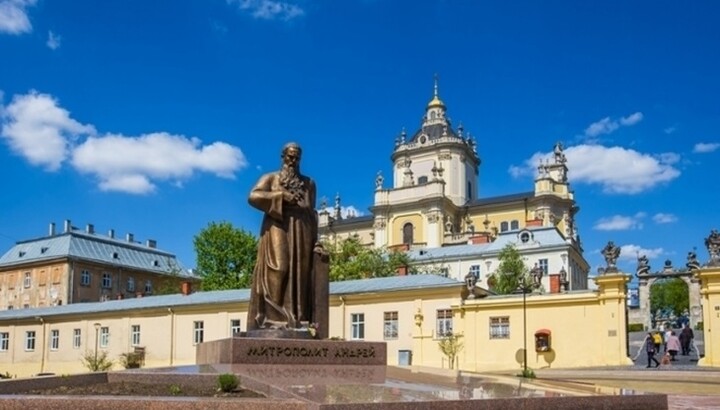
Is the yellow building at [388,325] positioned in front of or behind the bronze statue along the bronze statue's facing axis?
behind

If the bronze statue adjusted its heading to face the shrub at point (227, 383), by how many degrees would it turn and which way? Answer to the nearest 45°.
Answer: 0° — it already faces it

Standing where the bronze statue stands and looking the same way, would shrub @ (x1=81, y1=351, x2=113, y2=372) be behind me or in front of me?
behind

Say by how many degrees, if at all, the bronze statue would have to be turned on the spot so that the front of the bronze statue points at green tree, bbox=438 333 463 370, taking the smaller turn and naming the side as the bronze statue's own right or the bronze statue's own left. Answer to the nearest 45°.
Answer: approximately 180°

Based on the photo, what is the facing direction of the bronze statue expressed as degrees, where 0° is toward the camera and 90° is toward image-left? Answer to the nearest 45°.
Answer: approximately 0°
